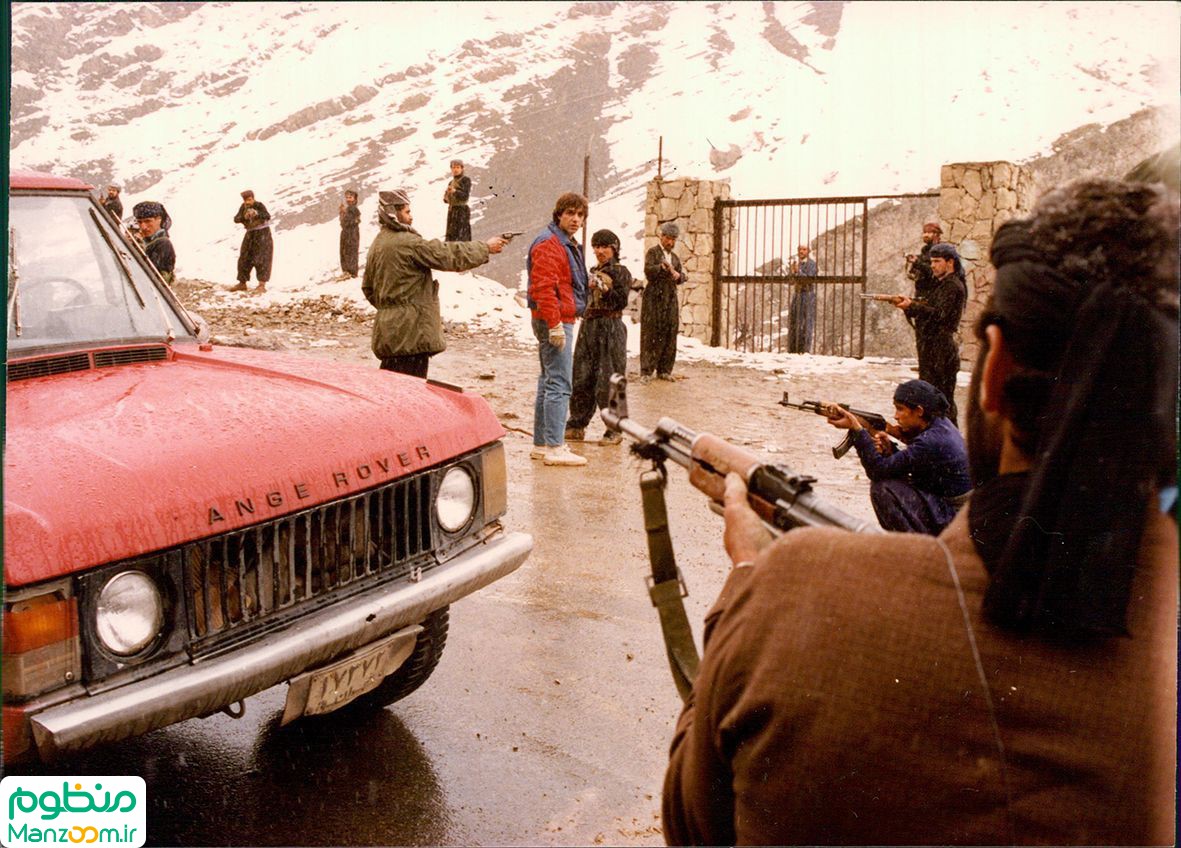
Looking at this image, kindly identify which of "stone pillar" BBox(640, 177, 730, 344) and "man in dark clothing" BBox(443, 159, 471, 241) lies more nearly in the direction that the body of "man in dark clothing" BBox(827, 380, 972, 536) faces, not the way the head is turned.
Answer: the man in dark clothing

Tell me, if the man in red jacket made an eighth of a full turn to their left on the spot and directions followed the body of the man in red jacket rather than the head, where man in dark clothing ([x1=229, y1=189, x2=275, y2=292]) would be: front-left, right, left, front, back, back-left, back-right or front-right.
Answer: back

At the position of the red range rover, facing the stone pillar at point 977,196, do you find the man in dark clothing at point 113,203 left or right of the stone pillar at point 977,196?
left

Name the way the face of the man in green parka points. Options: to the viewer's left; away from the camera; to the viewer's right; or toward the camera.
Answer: to the viewer's right

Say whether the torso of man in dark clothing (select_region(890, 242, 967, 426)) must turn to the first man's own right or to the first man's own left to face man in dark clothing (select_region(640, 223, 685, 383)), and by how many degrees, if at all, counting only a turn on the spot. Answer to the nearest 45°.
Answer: approximately 45° to the first man's own right

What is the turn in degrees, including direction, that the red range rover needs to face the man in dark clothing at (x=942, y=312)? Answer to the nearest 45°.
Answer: approximately 90° to its left

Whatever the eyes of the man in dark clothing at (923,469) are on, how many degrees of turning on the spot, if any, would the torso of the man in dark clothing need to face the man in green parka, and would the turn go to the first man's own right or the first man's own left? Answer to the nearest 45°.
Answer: approximately 45° to the first man's own right

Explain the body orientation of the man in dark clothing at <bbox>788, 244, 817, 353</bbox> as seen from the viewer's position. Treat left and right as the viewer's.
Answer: facing the viewer

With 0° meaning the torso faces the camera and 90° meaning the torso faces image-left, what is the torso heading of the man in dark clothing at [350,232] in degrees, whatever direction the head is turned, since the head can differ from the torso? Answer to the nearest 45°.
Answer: approximately 0°

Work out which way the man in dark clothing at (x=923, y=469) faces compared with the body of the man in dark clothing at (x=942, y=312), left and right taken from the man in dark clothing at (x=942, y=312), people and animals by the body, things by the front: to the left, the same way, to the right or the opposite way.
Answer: the same way

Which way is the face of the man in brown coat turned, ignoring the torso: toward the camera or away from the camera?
away from the camera

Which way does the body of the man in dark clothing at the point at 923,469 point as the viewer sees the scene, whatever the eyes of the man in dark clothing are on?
to the viewer's left

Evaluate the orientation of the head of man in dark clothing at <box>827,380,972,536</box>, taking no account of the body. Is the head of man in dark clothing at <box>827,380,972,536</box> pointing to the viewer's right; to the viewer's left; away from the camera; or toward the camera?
to the viewer's left

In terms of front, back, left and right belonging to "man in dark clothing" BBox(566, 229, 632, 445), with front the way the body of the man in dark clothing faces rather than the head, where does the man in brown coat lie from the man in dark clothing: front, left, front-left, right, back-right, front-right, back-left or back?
front-left

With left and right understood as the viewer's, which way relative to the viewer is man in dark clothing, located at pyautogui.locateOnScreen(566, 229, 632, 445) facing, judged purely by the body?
facing the viewer and to the left of the viewer
